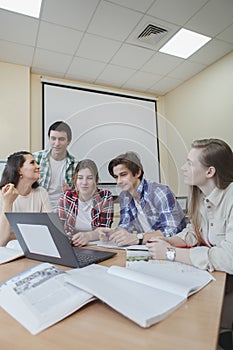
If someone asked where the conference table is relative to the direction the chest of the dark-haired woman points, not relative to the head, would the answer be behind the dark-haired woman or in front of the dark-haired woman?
in front

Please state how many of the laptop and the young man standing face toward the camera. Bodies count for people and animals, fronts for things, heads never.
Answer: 1

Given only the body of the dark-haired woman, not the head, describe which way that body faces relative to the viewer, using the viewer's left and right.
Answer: facing the viewer and to the right of the viewer

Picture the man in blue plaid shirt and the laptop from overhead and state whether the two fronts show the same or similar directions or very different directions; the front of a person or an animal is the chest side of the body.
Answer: very different directions

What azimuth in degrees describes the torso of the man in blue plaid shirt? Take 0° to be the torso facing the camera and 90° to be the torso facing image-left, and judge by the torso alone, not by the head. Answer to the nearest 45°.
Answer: approximately 45°

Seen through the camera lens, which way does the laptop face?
facing away from the viewer and to the right of the viewer

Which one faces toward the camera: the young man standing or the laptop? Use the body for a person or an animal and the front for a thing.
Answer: the young man standing

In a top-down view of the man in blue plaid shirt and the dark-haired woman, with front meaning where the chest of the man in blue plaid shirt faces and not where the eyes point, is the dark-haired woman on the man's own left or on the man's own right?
on the man's own right

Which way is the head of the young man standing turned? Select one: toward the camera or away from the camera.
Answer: toward the camera

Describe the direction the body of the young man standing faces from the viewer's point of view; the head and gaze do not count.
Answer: toward the camera

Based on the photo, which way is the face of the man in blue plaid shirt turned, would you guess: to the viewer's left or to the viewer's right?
to the viewer's left

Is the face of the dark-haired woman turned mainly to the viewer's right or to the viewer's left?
to the viewer's right

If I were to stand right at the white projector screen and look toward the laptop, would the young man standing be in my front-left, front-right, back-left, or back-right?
front-right
